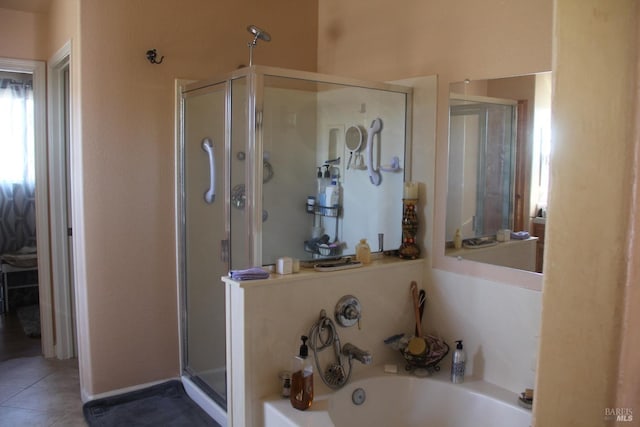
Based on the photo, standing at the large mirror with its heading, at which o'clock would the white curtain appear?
The white curtain is roughly at 2 o'clock from the large mirror.

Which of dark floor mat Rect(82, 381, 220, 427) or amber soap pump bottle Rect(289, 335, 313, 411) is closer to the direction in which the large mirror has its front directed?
the amber soap pump bottle

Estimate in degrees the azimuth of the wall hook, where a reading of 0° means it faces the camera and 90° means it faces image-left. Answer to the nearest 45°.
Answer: approximately 315°

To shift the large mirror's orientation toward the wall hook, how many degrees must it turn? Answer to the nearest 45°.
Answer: approximately 45° to its right

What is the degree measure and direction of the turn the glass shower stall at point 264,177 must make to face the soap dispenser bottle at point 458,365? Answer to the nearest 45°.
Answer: approximately 90° to its left

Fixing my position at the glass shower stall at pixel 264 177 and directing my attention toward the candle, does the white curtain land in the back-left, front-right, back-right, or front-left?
back-left

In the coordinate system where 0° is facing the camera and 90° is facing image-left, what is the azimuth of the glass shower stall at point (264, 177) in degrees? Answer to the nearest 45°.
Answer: approximately 45°

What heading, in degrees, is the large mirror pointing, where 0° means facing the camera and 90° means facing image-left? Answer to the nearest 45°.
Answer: approximately 45°
